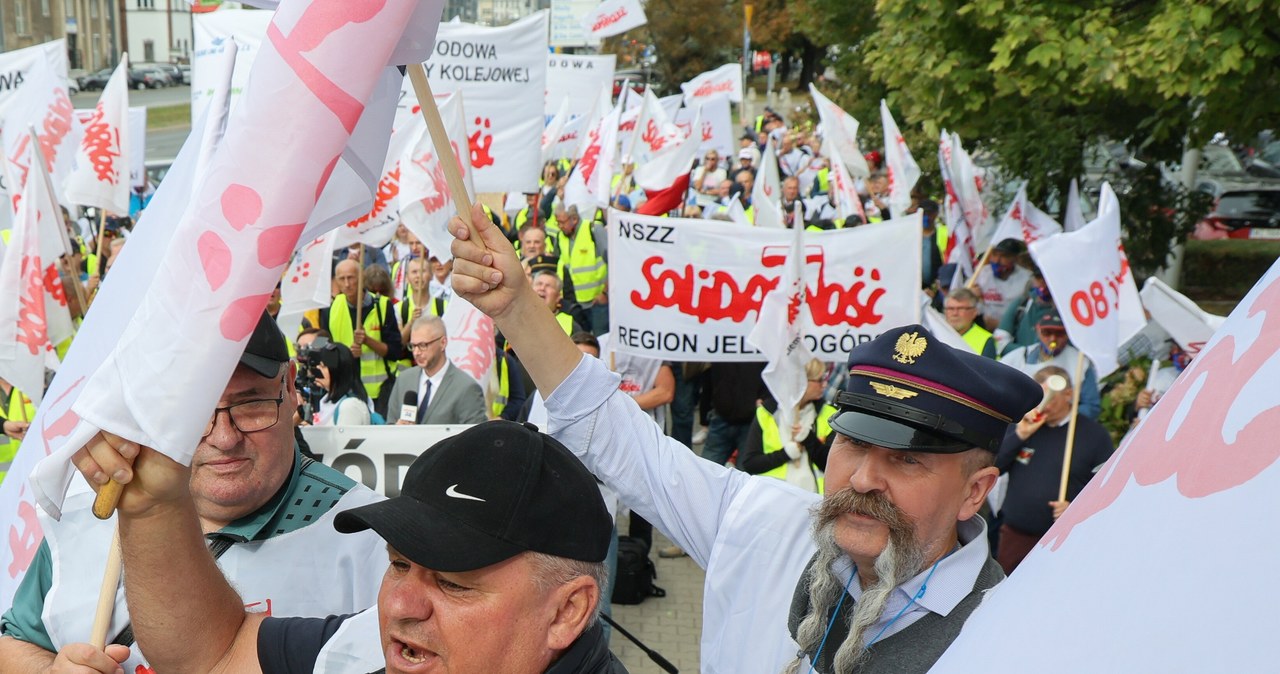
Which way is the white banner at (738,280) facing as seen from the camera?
toward the camera

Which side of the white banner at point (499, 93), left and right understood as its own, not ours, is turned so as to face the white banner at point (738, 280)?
front

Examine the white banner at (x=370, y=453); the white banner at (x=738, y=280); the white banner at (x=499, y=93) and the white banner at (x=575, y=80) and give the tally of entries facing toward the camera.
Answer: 4

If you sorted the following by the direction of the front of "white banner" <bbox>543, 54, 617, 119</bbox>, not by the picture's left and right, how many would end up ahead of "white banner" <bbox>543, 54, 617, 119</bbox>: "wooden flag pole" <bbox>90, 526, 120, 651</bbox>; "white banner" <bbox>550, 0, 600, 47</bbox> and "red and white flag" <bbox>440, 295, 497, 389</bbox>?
2

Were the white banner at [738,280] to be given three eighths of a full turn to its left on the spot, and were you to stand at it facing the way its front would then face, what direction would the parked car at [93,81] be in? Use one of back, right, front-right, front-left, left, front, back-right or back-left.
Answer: left

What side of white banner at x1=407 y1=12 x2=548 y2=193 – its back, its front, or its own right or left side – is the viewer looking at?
front

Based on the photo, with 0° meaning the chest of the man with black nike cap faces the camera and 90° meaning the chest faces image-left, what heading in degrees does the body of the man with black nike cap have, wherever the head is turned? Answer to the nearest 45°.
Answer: approximately 45°

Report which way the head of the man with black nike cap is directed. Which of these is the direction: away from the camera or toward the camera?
toward the camera

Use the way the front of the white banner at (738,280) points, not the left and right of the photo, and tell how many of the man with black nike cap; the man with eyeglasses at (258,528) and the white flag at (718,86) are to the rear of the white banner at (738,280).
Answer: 1

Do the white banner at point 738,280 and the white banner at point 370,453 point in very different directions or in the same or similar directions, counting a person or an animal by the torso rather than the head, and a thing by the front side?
same or similar directions

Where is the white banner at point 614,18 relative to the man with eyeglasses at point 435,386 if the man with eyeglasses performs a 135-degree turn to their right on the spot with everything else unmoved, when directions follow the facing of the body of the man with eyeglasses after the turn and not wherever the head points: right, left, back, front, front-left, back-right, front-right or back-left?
front

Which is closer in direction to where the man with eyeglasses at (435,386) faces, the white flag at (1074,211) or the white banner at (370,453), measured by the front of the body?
the white banner

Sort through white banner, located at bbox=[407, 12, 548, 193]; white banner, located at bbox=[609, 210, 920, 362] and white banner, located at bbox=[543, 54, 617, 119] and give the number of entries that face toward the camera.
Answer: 3

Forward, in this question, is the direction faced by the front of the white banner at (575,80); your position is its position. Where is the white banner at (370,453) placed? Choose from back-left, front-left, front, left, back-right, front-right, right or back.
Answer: front

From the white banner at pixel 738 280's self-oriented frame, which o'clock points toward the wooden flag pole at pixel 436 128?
The wooden flag pole is roughly at 12 o'clock from the white banner.

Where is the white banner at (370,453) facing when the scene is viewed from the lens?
facing the viewer

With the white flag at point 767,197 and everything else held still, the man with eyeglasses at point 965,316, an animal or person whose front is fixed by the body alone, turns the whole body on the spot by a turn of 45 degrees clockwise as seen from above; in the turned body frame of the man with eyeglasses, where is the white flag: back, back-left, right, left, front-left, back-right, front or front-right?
back-right
